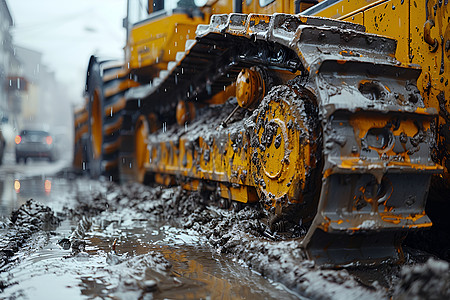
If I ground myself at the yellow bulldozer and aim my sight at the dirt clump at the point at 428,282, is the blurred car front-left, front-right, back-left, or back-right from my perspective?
back-right

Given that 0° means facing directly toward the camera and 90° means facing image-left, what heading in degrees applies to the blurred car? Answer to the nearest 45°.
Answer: approximately 180°

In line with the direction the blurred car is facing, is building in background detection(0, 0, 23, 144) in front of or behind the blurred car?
in front

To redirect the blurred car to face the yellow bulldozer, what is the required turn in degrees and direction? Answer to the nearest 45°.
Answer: approximately 180°

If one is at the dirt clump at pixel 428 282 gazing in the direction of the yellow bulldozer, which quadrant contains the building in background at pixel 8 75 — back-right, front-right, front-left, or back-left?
front-left

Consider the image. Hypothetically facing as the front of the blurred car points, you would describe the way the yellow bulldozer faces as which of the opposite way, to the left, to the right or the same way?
the opposite way
